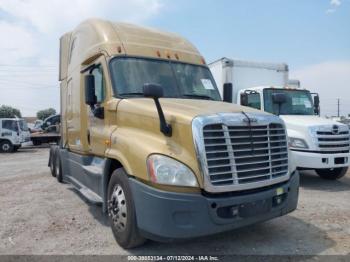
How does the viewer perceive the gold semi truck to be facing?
facing the viewer and to the right of the viewer

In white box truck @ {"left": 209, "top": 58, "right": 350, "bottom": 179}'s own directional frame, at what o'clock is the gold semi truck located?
The gold semi truck is roughly at 2 o'clock from the white box truck.

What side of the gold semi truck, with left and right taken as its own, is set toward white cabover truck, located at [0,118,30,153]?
back

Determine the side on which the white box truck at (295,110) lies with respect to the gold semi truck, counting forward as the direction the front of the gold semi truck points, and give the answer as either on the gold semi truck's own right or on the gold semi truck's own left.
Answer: on the gold semi truck's own left

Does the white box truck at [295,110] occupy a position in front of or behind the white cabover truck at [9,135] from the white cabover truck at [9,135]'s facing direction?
in front

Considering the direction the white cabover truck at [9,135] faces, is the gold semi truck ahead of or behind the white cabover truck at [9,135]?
ahead

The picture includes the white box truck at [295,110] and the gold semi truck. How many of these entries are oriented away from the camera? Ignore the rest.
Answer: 0
